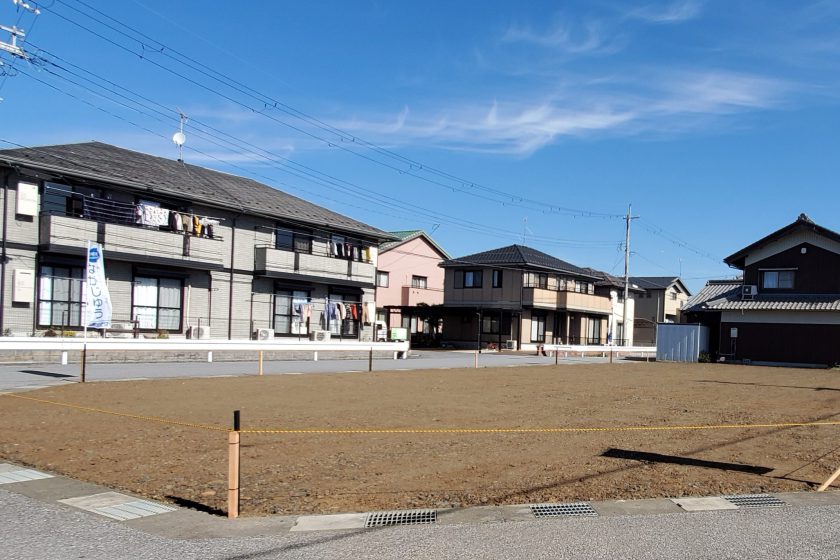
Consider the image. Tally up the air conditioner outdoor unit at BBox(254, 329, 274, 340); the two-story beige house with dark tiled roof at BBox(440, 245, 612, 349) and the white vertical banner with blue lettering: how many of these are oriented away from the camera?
0

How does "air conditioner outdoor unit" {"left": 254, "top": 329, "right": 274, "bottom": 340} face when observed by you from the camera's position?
facing the viewer and to the right of the viewer

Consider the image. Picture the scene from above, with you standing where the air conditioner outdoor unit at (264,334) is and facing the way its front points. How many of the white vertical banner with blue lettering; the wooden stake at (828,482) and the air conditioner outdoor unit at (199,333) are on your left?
0

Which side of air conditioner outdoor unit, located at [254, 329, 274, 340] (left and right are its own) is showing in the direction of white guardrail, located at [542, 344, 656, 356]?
left

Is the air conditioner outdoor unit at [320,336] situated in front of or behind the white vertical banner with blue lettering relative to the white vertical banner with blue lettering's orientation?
behind

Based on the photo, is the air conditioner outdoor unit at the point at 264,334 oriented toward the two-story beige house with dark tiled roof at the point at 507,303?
no

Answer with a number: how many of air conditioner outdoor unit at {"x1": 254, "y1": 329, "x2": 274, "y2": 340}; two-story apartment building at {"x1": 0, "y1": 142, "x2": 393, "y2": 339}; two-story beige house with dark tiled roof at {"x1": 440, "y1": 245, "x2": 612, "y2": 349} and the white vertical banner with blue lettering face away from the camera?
0

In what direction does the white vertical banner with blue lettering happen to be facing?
toward the camera

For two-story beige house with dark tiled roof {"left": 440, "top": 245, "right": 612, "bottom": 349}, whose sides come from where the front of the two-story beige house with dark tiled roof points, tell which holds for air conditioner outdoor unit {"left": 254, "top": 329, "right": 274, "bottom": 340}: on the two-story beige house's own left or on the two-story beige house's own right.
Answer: on the two-story beige house's own right

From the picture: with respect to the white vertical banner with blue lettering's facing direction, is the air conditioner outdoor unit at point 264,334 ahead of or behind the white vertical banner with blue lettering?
behind

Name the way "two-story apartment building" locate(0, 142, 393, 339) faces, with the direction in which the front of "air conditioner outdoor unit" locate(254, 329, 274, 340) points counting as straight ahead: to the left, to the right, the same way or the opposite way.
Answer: the same way

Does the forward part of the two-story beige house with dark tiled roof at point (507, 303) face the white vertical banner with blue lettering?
no
